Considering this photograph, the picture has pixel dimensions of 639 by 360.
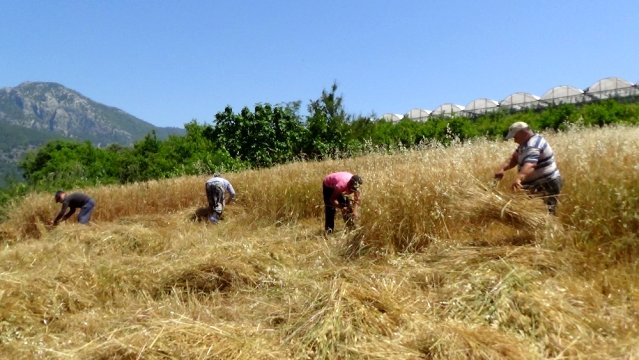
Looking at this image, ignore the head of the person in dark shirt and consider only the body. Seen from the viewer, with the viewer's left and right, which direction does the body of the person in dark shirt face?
facing to the left of the viewer

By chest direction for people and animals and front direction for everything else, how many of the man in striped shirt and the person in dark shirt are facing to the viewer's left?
2

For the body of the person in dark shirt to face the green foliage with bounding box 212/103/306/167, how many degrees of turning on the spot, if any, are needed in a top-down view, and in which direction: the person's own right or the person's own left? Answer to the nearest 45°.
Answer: approximately 135° to the person's own right

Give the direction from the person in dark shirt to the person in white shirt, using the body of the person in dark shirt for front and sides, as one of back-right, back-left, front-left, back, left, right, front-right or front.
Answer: back-left

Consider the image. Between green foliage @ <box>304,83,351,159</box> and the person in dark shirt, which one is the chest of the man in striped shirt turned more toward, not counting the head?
the person in dark shirt

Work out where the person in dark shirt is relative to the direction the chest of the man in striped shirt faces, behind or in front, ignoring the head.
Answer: in front

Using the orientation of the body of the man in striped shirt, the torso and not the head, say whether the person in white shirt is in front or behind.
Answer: in front

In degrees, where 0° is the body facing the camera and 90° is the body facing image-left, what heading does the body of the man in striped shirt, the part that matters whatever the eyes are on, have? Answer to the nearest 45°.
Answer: approximately 90°

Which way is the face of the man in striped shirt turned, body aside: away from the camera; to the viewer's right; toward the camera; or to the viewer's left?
to the viewer's left
